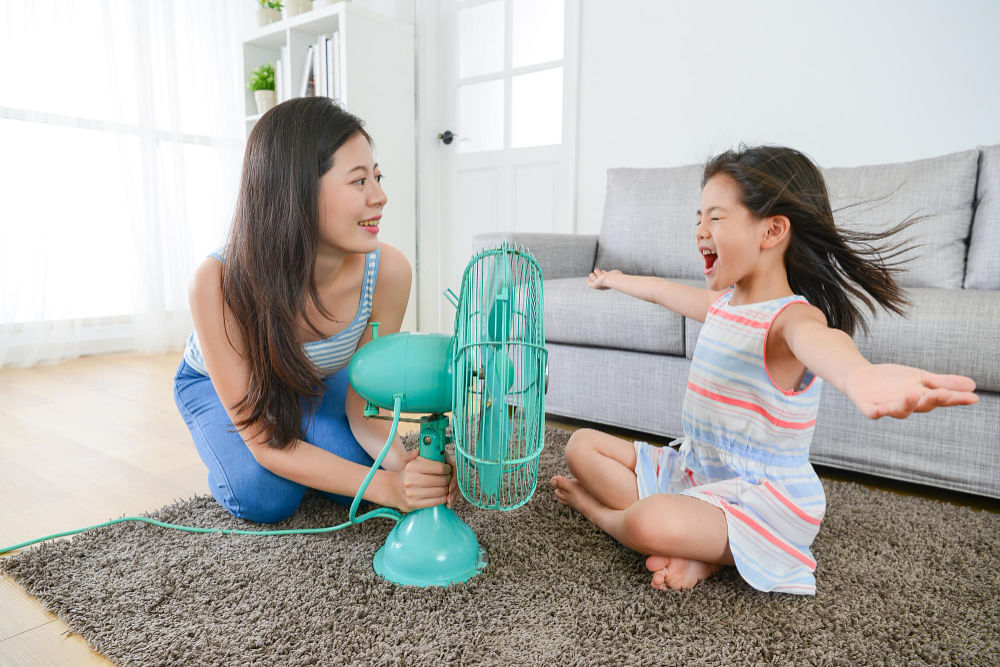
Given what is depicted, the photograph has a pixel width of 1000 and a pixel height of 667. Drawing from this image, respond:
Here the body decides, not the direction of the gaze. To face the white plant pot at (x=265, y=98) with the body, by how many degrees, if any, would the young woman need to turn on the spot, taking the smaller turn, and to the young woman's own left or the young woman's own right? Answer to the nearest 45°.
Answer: approximately 135° to the young woman's own left

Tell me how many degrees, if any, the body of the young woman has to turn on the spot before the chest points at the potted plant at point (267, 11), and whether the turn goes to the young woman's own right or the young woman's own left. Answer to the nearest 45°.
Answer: approximately 135° to the young woman's own left

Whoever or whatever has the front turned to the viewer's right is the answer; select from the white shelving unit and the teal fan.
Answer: the teal fan

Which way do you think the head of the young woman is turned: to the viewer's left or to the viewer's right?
to the viewer's right

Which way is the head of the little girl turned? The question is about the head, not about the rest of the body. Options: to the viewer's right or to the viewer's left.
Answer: to the viewer's left

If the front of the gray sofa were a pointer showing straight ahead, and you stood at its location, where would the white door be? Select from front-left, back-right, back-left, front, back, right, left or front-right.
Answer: right

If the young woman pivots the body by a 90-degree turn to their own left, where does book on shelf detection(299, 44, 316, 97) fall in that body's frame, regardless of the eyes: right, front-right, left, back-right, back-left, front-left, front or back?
front-left

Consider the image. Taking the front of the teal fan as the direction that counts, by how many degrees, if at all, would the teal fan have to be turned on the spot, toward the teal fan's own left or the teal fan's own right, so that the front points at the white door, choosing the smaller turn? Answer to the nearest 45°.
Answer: approximately 90° to the teal fan's own left

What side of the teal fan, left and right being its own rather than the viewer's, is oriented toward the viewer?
right

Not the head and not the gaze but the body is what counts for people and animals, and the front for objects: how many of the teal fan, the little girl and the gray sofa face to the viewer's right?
1

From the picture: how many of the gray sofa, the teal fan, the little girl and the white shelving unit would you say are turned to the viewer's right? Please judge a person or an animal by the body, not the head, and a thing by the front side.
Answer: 1

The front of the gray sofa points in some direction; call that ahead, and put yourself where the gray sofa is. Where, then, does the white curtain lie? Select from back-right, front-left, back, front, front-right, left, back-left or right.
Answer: front-right

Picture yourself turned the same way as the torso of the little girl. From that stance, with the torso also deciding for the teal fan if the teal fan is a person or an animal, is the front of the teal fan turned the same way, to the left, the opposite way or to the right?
the opposite way

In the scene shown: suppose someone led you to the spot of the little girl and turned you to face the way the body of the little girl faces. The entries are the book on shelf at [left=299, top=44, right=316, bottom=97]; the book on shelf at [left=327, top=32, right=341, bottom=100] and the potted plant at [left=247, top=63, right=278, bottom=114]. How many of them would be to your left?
0

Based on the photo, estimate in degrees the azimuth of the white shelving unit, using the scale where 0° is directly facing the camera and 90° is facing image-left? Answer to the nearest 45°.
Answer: approximately 45°

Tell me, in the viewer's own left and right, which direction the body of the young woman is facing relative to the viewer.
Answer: facing the viewer and to the right of the viewer

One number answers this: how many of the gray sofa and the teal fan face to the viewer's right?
1
